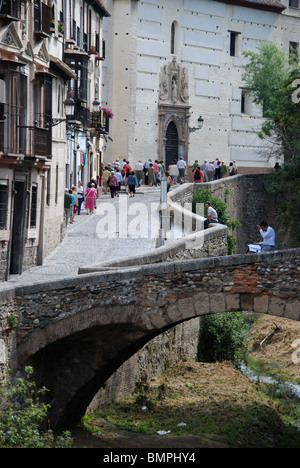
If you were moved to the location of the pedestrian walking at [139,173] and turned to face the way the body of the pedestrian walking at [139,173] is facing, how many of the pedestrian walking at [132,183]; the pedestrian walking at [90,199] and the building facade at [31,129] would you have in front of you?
0

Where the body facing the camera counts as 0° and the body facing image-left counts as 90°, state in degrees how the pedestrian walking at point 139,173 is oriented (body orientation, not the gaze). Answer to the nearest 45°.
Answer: approximately 180°

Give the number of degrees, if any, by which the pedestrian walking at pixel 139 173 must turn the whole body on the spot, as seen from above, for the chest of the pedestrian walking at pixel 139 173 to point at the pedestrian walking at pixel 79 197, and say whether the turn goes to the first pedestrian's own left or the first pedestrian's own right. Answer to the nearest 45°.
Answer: approximately 180°

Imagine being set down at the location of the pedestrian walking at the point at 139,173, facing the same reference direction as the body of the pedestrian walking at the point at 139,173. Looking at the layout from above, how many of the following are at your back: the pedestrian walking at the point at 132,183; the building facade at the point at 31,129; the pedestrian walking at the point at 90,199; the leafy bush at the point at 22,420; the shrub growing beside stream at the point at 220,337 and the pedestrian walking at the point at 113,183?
6
